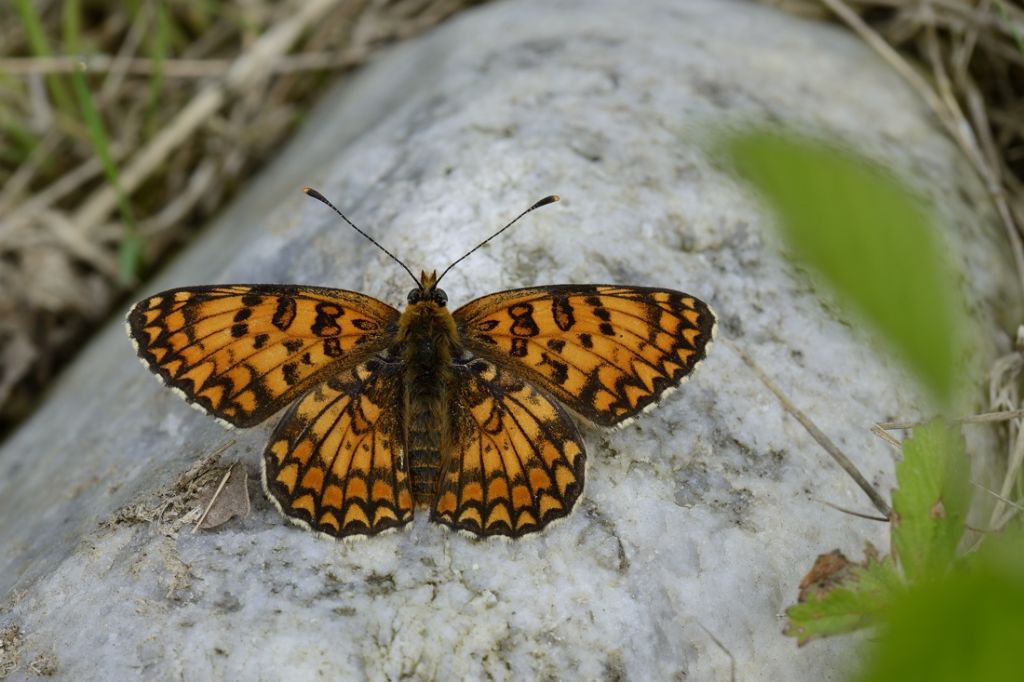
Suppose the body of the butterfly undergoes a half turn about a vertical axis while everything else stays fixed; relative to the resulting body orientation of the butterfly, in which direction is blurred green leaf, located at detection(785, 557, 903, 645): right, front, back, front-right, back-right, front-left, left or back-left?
front-left

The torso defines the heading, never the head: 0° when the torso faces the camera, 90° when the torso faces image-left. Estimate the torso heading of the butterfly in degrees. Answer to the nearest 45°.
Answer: approximately 180°

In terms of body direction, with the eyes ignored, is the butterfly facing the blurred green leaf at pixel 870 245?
no

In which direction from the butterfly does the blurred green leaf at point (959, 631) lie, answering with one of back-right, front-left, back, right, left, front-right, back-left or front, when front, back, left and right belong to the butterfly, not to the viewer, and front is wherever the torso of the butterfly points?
back

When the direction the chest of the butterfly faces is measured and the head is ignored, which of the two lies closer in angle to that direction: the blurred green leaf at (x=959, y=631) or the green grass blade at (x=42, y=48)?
the green grass blade

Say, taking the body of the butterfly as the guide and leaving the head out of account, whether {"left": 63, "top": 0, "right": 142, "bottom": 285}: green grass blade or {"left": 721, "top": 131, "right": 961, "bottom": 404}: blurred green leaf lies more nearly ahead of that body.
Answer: the green grass blade

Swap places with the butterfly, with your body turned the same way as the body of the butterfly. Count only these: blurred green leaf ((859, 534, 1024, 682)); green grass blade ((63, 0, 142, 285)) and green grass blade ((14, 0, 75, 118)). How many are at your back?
1

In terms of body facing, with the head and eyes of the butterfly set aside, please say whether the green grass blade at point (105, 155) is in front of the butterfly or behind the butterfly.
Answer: in front
